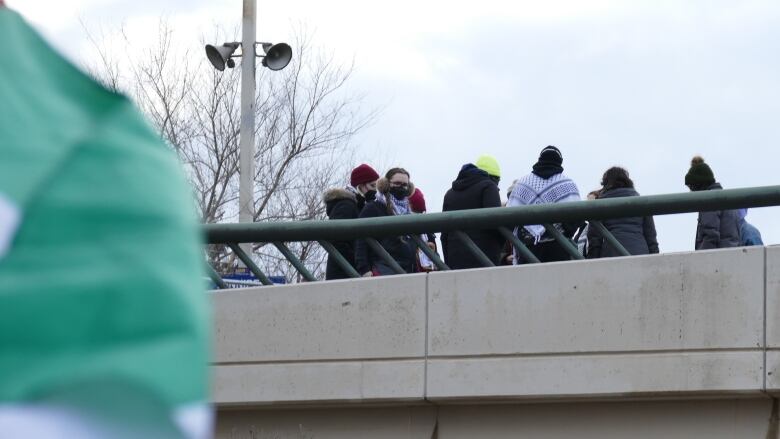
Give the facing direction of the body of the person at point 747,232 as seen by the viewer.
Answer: away from the camera

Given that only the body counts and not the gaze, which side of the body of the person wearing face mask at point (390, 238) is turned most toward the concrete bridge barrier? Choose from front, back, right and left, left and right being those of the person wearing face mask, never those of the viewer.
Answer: front

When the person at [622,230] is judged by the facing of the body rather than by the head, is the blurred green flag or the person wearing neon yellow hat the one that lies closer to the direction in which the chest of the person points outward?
the person wearing neon yellow hat

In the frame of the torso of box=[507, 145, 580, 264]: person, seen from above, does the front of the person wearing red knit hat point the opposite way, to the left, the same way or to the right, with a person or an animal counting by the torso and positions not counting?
to the right

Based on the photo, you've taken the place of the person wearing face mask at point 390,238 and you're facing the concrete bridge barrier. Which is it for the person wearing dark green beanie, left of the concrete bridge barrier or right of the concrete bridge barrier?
left

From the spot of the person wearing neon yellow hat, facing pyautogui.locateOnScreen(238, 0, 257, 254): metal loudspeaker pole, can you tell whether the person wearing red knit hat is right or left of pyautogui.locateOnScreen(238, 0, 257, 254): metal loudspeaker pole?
left

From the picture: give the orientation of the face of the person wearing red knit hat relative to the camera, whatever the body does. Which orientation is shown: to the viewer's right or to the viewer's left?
to the viewer's right

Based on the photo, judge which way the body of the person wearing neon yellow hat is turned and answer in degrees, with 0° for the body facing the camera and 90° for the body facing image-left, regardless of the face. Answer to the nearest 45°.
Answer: approximately 225°

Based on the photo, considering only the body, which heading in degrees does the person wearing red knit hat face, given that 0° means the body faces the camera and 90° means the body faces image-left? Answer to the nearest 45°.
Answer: approximately 270°

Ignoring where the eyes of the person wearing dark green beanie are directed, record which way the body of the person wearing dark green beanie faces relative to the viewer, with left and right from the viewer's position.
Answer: facing away from the viewer

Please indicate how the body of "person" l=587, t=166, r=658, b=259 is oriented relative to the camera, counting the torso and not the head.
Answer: away from the camera
